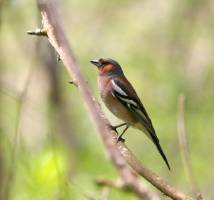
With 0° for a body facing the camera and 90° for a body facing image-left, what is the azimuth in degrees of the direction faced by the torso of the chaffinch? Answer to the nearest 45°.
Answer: approximately 90°
